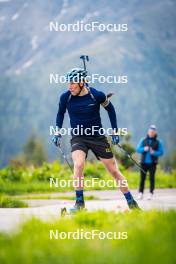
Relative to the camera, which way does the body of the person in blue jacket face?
toward the camera
